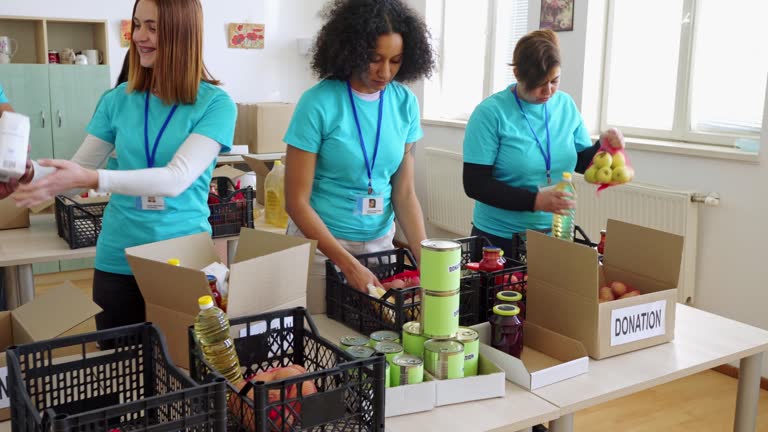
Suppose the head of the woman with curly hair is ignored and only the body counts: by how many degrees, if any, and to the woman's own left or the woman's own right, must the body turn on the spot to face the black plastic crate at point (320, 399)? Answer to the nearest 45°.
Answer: approximately 45° to the woman's own right

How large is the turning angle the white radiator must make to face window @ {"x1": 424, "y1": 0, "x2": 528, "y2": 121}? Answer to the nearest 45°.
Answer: approximately 90° to its right

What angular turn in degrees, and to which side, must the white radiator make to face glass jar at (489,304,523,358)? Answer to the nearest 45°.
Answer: approximately 45° to its left

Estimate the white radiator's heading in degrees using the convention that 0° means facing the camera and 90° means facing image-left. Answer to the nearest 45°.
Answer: approximately 45°

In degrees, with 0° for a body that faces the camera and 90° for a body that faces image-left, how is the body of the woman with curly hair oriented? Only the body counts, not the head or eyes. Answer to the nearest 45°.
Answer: approximately 315°

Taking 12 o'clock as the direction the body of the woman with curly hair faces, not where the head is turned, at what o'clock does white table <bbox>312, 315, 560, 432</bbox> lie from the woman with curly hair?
The white table is roughly at 1 o'clock from the woman with curly hair.

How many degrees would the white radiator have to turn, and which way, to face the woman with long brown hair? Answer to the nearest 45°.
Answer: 0° — it already faces them
